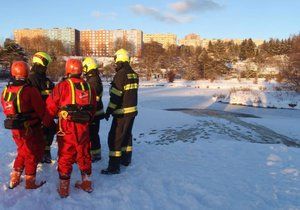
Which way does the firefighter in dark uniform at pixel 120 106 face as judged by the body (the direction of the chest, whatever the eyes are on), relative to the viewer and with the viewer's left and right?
facing away from the viewer and to the left of the viewer

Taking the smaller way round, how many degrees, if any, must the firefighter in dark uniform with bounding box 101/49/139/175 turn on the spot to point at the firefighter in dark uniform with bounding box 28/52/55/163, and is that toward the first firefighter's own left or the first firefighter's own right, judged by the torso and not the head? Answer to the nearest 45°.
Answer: approximately 45° to the first firefighter's own left

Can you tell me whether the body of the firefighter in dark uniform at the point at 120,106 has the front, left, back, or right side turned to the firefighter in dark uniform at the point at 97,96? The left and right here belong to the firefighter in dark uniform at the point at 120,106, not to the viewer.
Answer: front
